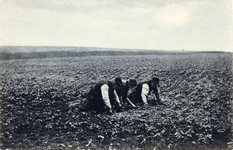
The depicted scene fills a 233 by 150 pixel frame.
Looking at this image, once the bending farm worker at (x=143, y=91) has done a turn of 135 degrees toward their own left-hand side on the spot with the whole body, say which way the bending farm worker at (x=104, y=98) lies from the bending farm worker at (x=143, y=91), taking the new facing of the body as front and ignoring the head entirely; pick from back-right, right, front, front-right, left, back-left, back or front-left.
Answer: left

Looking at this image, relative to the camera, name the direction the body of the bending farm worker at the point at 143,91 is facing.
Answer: to the viewer's right
